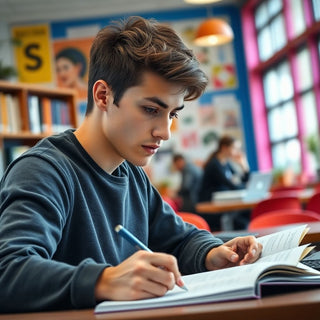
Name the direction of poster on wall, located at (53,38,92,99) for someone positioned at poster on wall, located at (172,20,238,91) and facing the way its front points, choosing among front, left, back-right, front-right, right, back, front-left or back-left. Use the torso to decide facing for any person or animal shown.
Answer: right

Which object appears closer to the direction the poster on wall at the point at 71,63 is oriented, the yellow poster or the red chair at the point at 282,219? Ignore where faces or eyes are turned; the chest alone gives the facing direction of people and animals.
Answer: the red chair

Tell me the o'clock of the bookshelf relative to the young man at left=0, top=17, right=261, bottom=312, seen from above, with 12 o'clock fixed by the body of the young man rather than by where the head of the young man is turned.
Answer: The bookshelf is roughly at 7 o'clock from the young man.

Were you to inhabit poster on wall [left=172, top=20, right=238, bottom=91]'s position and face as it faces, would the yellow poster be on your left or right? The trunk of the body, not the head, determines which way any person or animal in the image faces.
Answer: on your right

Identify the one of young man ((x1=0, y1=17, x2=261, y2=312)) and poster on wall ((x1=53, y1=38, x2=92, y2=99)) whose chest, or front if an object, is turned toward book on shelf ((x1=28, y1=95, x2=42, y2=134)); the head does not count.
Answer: the poster on wall
